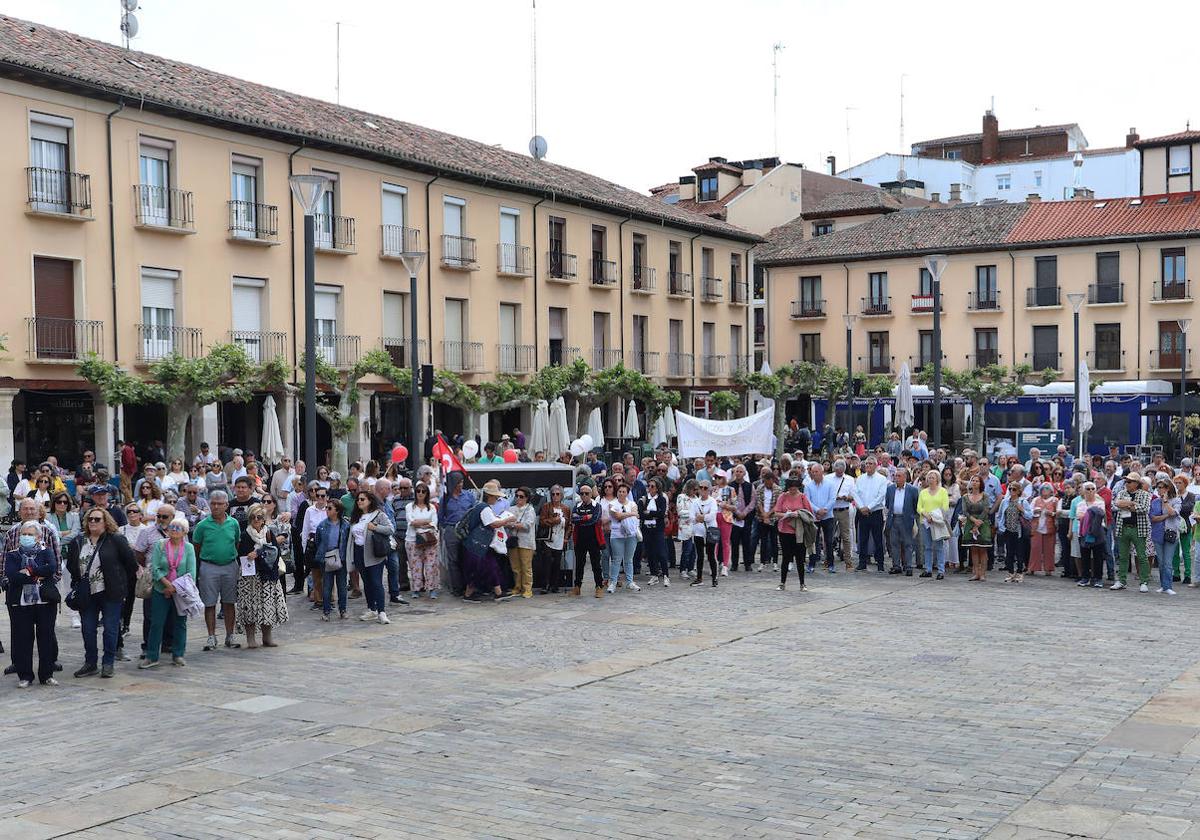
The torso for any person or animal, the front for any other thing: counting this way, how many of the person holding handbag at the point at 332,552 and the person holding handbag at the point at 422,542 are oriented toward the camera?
2

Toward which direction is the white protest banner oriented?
toward the camera

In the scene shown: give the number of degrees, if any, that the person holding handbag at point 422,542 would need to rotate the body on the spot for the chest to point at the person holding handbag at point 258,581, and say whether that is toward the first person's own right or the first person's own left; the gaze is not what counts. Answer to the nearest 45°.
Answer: approximately 45° to the first person's own right

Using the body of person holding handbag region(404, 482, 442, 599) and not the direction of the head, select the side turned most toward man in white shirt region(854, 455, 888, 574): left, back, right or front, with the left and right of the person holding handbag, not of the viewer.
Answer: left

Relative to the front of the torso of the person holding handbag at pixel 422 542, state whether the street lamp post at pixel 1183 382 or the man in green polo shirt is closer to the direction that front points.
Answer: the man in green polo shirt

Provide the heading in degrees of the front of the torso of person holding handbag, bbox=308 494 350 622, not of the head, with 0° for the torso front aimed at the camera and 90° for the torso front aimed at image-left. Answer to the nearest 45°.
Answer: approximately 0°

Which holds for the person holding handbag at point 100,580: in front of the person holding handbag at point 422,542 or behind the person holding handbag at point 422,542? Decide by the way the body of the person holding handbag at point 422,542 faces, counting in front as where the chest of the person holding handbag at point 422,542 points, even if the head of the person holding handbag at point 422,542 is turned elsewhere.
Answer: in front

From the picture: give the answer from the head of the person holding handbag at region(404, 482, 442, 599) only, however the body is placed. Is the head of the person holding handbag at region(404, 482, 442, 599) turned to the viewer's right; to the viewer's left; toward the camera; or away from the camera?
toward the camera

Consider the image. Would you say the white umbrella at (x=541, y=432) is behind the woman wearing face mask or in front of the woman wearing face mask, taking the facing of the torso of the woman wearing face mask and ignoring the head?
behind

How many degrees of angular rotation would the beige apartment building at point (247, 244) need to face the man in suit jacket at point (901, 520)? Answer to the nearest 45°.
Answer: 0° — it already faces them

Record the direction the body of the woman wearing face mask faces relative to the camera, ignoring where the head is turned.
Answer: toward the camera

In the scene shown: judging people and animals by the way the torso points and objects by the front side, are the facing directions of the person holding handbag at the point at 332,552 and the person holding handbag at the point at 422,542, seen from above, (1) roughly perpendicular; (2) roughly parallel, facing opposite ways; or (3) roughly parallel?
roughly parallel

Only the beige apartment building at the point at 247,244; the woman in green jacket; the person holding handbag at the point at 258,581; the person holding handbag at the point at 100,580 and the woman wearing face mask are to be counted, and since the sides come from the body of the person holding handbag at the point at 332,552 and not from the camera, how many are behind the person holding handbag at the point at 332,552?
1

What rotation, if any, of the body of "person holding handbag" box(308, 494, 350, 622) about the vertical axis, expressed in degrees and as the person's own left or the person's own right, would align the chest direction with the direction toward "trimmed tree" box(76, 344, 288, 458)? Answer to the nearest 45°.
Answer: approximately 180°

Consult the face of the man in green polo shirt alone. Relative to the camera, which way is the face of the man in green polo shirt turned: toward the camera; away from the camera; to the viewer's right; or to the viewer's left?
toward the camera

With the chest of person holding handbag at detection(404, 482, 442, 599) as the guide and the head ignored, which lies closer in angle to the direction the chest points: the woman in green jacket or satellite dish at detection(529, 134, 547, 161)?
the woman in green jacket

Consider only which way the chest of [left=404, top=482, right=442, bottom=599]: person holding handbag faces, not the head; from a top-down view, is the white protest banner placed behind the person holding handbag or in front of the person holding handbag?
behind
